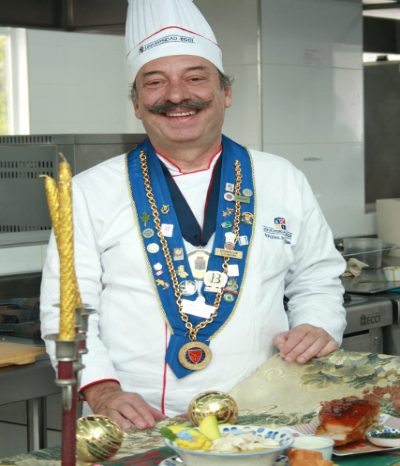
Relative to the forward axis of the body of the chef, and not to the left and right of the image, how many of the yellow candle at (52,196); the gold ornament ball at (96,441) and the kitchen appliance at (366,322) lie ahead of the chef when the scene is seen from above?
2

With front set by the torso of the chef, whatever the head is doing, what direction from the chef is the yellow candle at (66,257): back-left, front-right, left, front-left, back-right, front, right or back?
front

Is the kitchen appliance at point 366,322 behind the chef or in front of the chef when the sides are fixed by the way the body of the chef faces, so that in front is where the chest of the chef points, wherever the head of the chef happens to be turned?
behind

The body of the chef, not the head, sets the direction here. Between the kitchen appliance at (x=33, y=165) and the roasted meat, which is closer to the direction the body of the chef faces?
the roasted meat

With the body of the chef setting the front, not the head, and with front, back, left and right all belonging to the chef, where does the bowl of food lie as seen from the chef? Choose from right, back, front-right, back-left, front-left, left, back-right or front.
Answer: front

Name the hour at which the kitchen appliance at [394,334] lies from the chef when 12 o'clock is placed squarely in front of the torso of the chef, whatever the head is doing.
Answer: The kitchen appliance is roughly at 7 o'clock from the chef.

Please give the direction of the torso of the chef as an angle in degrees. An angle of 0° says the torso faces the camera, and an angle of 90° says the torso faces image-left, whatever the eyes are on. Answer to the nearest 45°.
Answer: approximately 0°

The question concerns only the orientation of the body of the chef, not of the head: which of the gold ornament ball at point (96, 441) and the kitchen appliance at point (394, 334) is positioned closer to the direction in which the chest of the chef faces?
the gold ornament ball

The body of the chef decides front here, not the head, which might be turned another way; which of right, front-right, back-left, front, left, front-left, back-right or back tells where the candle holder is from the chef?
front

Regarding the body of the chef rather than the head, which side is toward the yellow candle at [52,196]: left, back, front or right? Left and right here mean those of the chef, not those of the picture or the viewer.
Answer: front

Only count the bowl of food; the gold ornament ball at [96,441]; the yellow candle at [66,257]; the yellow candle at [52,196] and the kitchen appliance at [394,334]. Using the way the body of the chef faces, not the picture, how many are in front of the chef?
4

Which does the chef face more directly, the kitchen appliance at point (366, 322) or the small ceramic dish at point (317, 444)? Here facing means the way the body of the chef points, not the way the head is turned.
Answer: the small ceramic dish

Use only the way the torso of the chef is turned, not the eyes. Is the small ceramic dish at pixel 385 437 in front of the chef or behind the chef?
in front

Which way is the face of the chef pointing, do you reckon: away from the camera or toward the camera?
toward the camera

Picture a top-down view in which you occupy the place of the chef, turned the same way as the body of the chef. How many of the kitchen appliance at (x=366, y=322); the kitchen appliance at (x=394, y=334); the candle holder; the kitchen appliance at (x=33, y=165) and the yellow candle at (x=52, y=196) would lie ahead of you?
2
